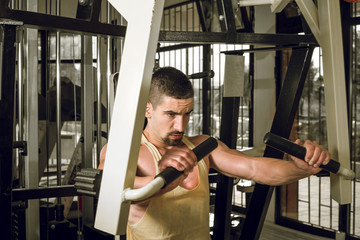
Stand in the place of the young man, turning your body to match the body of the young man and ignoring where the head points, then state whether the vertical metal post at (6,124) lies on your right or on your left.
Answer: on your right

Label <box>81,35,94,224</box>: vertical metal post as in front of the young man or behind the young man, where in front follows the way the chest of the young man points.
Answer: behind

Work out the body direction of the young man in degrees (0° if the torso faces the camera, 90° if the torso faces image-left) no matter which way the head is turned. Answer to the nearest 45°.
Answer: approximately 315°

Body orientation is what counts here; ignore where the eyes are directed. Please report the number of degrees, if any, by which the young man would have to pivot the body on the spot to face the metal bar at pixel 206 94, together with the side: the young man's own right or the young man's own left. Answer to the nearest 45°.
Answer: approximately 135° to the young man's own left
